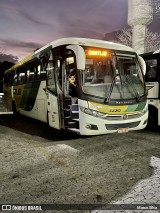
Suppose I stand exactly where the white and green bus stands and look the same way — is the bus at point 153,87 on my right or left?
on my left

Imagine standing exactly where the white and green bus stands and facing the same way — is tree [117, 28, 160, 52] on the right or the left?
on its left

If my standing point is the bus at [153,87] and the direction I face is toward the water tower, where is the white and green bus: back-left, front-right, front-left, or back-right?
back-left

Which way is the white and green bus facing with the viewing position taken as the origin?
facing the viewer and to the right of the viewer

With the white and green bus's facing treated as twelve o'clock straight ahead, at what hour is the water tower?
The water tower is roughly at 8 o'clock from the white and green bus.
